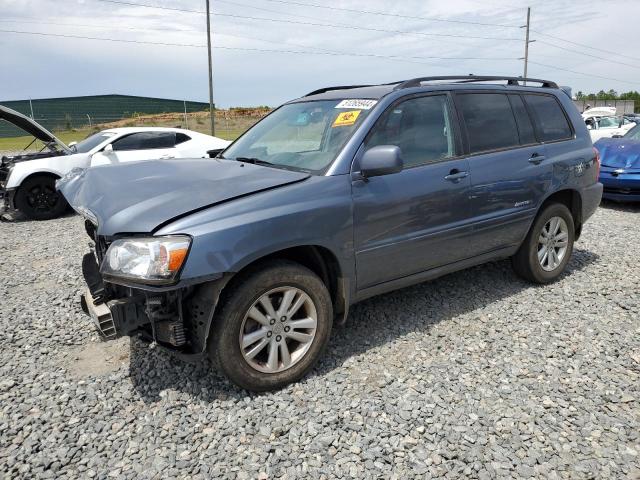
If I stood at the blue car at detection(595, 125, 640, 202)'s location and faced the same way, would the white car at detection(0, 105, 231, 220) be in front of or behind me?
in front

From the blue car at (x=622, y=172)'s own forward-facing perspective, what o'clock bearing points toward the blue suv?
The blue suv is roughly at 11 o'clock from the blue car.

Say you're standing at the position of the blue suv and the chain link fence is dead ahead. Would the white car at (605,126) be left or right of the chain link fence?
right

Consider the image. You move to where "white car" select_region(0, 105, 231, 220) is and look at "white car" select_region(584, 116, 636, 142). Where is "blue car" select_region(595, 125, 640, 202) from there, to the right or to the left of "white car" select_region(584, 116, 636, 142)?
right

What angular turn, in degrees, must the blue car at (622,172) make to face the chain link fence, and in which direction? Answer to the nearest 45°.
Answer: approximately 90° to its right

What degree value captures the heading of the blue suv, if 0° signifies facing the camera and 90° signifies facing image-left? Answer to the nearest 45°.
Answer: approximately 45°

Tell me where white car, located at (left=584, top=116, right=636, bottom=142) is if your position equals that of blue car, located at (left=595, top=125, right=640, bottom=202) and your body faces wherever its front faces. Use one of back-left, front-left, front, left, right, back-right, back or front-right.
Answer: back-right

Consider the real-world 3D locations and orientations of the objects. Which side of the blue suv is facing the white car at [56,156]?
right

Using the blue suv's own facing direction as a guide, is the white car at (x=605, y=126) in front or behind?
behind

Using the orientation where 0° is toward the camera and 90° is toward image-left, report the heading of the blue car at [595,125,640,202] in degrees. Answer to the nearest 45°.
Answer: approximately 45°
